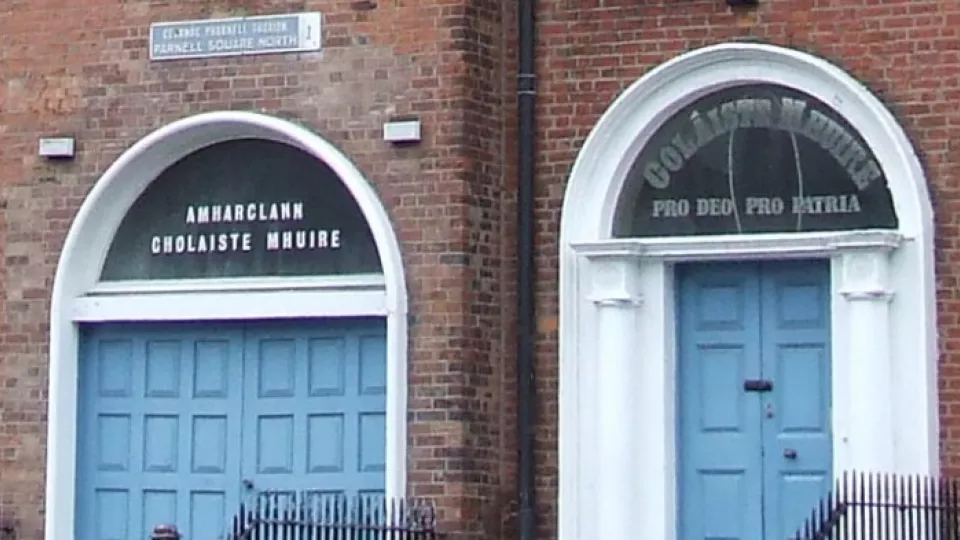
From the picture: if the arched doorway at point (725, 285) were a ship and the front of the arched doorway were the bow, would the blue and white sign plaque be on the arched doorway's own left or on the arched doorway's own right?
on the arched doorway's own right

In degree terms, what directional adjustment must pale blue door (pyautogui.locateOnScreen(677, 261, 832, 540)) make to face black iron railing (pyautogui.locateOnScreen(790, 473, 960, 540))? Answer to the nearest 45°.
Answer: approximately 45° to its left

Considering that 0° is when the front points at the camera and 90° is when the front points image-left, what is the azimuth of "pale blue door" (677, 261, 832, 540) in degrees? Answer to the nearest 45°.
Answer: approximately 0°

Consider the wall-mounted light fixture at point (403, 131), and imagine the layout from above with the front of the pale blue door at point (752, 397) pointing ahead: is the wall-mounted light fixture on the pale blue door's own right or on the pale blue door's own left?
on the pale blue door's own right

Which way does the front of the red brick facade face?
toward the camera

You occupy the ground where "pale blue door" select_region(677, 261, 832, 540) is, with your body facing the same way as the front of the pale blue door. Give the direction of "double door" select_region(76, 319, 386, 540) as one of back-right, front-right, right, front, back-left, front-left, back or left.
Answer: right

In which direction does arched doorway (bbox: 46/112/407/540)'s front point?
toward the camera

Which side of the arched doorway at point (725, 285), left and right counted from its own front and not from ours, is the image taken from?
front

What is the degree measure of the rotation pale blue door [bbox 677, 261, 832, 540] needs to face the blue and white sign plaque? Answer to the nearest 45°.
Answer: approximately 90° to its right
